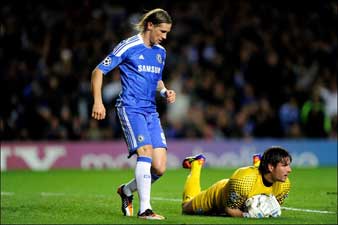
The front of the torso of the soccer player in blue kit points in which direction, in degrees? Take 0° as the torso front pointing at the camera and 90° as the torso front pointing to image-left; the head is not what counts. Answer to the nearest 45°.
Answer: approximately 315°

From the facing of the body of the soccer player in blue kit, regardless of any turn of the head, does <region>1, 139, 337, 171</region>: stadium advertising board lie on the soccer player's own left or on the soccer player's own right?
on the soccer player's own left

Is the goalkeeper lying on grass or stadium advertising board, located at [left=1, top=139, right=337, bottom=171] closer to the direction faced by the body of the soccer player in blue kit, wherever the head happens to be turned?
the goalkeeper lying on grass

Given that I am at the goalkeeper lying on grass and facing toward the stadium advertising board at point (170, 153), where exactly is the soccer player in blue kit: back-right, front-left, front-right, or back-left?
front-left

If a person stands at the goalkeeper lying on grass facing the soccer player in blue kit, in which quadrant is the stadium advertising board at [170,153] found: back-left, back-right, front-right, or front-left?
front-right

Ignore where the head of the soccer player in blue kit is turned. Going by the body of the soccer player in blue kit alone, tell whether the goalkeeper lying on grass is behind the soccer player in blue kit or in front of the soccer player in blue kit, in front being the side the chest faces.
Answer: in front

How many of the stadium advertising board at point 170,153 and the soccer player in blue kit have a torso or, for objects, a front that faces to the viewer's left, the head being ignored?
0

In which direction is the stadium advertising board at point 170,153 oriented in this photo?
toward the camera

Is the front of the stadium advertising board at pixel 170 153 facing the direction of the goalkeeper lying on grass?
yes

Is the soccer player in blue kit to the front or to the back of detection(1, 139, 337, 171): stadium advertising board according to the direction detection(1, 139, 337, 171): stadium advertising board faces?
to the front

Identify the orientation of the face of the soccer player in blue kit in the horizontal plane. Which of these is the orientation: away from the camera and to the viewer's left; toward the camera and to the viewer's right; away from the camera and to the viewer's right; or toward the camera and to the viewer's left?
toward the camera and to the viewer's right
